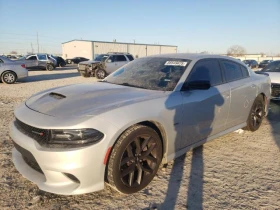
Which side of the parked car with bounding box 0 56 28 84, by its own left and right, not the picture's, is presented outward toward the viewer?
left

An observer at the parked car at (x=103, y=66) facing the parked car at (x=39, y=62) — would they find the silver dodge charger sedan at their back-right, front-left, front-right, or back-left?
back-left

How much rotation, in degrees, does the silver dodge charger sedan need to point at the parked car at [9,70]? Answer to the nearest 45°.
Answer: approximately 90° to its right

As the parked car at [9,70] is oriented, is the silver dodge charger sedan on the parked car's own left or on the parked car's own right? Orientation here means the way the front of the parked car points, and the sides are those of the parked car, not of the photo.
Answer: on the parked car's own left

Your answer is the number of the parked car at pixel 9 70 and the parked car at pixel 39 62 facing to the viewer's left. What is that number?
2

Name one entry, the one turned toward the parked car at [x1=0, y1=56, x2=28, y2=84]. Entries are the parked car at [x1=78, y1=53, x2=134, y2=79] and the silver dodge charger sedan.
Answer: the parked car at [x1=78, y1=53, x2=134, y2=79]

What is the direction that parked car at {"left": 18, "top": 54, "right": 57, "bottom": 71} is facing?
to the viewer's left

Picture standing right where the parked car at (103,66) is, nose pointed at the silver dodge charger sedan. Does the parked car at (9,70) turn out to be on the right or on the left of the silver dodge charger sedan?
right

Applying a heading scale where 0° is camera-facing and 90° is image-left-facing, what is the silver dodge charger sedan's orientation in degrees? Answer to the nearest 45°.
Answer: approximately 45°

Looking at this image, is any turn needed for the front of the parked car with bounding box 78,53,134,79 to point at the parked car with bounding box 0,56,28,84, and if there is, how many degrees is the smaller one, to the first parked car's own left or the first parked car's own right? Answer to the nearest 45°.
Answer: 0° — it already faces it

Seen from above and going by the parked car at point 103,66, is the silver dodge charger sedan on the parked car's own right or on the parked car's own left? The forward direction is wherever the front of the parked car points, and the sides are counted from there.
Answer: on the parked car's own left
